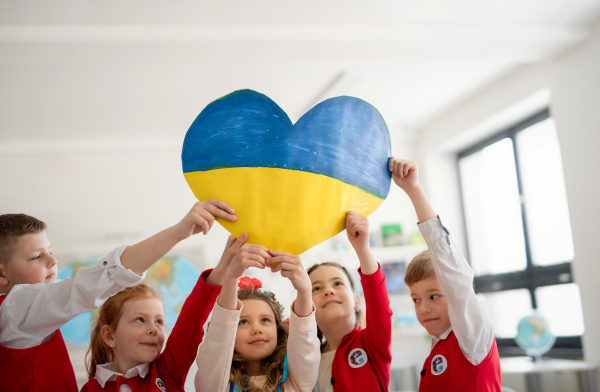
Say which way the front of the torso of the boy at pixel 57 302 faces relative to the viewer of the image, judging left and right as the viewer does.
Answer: facing to the right of the viewer

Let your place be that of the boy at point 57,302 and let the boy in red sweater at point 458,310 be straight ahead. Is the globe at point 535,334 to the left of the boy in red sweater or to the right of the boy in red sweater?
left

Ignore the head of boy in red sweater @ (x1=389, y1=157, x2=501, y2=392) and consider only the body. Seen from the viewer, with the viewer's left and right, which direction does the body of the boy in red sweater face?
facing the viewer and to the left of the viewer

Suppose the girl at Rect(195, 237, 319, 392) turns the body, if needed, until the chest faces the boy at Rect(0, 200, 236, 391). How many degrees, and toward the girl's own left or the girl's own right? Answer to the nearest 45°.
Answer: approximately 90° to the girl's own right

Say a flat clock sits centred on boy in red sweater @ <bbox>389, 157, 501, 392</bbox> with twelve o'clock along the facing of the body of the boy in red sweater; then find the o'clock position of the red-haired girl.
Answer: The red-haired girl is roughly at 1 o'clock from the boy in red sweater.

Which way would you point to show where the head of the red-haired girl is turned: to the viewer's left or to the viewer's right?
to the viewer's right

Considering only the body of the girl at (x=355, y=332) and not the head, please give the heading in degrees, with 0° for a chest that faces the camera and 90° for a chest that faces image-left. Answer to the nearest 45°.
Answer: approximately 45°

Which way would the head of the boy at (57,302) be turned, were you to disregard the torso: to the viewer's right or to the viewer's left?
to the viewer's right

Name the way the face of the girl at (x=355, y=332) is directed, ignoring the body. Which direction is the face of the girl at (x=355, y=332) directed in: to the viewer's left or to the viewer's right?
to the viewer's left

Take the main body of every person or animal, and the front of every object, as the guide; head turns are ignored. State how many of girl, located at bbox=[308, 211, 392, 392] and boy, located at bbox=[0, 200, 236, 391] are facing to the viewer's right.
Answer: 1

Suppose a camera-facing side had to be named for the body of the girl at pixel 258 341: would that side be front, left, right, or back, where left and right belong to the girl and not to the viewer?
front

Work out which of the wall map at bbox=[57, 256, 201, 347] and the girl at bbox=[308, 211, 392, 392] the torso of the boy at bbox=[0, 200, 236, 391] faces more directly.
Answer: the girl
